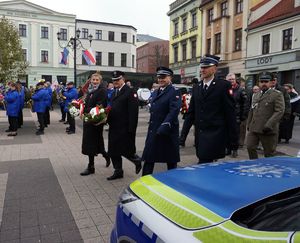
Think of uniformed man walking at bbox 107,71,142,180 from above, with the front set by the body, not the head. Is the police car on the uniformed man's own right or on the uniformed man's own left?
on the uniformed man's own left

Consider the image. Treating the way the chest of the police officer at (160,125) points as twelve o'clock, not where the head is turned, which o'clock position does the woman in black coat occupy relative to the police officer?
The woman in black coat is roughly at 3 o'clock from the police officer.

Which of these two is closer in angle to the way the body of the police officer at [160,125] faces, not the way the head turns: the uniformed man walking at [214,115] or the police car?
the police car

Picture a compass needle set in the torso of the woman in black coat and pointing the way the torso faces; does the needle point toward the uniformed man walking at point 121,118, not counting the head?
no

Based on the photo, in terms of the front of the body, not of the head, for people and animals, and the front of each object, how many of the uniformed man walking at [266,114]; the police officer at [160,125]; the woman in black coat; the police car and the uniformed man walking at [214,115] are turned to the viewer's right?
0

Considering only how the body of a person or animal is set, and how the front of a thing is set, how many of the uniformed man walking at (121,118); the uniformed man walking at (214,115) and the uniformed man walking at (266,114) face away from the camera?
0

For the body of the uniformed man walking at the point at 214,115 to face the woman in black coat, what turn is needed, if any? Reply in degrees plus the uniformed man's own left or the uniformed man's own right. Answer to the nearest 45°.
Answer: approximately 90° to the uniformed man's own right

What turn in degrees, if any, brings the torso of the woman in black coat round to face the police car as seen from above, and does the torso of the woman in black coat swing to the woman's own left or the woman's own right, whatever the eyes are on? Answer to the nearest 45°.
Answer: approximately 45° to the woman's own left

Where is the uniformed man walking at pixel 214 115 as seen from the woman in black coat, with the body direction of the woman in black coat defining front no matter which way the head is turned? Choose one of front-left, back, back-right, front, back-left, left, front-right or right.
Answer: left

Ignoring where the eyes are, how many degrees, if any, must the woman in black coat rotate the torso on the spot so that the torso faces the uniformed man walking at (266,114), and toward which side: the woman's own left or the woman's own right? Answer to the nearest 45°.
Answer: approximately 135° to the woman's own left

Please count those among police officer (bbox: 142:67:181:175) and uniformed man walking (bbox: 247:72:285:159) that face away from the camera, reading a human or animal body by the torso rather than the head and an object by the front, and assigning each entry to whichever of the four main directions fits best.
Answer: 0

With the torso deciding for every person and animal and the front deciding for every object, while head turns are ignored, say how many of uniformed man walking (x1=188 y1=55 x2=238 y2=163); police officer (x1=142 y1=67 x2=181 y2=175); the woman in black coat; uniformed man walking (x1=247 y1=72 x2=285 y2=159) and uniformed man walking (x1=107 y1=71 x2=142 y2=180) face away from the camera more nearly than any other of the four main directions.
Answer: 0

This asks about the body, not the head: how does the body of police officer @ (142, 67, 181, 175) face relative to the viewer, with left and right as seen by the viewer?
facing the viewer and to the left of the viewer

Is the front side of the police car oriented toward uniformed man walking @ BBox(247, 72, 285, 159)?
no

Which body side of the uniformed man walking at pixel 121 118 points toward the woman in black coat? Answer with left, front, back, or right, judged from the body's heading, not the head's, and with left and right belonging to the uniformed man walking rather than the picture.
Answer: right

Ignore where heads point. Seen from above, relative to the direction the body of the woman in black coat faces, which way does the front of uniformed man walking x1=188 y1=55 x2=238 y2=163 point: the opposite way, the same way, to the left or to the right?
the same way

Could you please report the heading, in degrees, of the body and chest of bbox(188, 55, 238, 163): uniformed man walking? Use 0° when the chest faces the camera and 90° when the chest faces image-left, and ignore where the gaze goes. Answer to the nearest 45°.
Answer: approximately 45°

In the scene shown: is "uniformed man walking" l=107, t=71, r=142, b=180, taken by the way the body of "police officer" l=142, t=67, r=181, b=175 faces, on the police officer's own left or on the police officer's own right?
on the police officer's own right

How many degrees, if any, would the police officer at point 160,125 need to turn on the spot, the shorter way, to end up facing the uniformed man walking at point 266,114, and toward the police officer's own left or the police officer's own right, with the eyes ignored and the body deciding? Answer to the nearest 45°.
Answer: approximately 180°

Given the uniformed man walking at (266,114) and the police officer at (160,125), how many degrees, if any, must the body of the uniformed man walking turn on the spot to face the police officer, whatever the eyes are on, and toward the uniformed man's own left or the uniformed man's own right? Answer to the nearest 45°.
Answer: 0° — they already face them
